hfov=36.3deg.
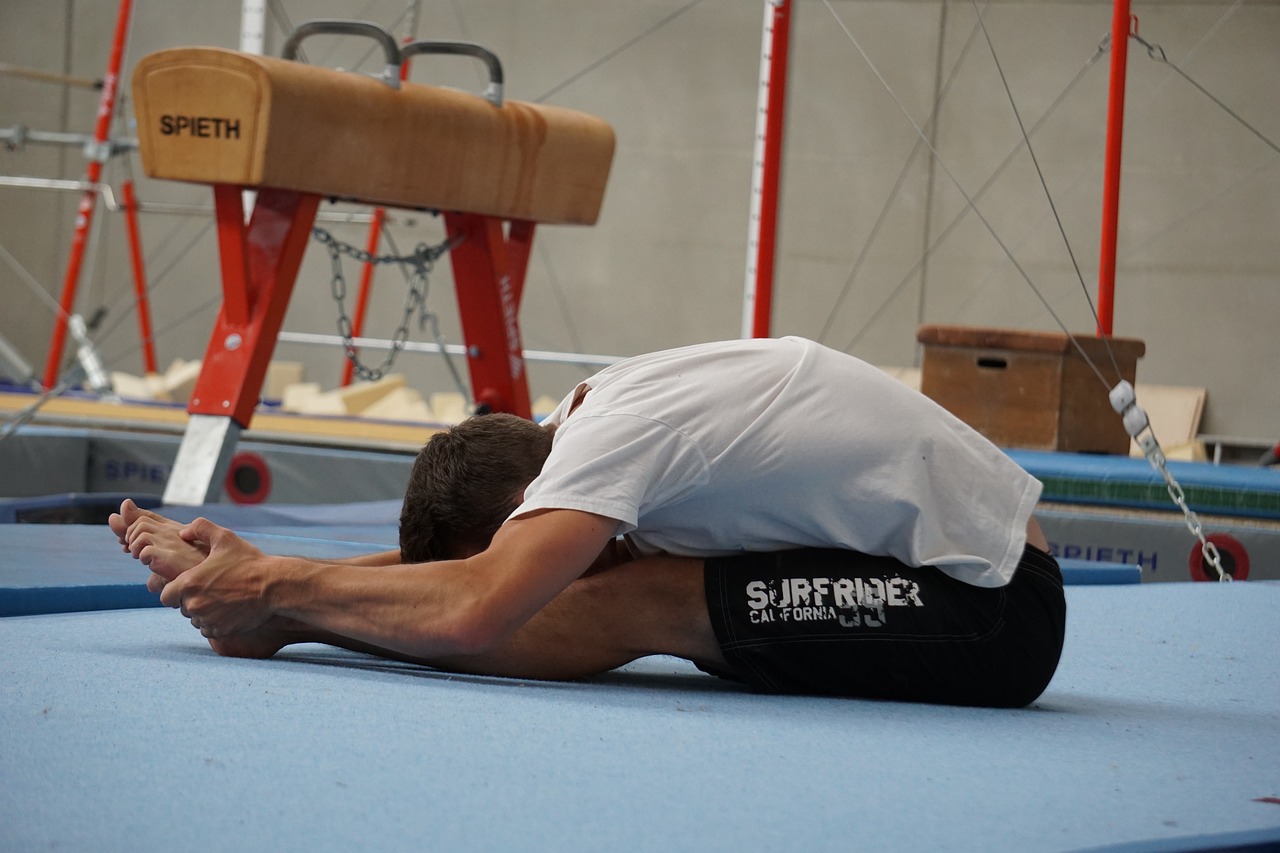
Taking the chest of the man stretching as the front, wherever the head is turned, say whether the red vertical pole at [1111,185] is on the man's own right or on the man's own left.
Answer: on the man's own right

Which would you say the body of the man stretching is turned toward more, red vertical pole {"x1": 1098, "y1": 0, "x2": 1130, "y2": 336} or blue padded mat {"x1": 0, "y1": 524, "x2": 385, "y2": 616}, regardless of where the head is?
the blue padded mat

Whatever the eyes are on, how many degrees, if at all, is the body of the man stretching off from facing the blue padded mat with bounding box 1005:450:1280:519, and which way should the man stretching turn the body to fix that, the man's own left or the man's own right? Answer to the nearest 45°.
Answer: approximately 135° to the man's own right

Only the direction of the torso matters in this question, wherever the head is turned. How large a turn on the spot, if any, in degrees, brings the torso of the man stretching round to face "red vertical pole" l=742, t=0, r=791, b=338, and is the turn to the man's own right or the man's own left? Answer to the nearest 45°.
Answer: approximately 90° to the man's own right

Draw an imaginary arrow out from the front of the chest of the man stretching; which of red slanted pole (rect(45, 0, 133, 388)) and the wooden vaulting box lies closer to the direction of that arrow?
the red slanted pole

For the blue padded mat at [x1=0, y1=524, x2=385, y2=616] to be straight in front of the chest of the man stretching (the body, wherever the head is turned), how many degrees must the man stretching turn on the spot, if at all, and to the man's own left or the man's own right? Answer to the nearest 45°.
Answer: approximately 45° to the man's own right

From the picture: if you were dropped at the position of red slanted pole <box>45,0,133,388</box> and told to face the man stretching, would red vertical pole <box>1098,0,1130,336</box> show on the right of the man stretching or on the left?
left

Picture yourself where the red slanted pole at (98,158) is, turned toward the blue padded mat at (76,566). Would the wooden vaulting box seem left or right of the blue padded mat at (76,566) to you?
left

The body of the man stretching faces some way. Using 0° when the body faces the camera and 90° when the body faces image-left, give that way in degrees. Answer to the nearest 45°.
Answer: approximately 90°

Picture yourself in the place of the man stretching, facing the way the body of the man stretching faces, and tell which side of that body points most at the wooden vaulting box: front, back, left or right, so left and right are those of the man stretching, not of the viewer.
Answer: right
